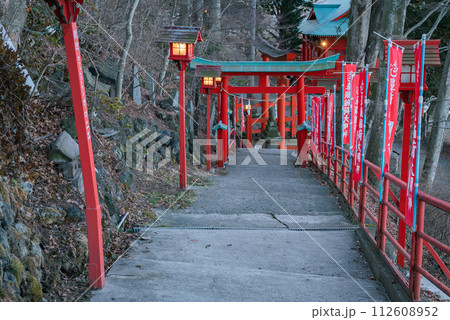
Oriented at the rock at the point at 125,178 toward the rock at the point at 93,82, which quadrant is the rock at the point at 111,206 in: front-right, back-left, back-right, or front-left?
back-left

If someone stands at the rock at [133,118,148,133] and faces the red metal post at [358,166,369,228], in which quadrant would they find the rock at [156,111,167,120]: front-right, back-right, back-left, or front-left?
back-left

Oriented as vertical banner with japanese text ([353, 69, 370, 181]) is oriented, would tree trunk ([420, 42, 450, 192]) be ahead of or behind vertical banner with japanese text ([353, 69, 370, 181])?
behind

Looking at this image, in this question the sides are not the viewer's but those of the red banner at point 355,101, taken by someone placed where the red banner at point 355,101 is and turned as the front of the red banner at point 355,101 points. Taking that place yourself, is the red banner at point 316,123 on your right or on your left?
on your right

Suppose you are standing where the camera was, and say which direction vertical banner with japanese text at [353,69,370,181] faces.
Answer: facing the viewer and to the left of the viewer

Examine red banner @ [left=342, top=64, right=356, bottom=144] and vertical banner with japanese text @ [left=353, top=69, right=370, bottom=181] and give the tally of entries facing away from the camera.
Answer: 0

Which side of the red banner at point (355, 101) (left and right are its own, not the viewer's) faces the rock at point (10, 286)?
front

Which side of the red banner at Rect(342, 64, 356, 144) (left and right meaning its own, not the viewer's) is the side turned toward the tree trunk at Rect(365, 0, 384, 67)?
back
